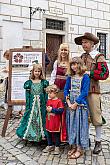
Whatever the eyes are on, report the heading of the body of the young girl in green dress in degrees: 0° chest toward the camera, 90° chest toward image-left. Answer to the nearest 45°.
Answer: approximately 0°

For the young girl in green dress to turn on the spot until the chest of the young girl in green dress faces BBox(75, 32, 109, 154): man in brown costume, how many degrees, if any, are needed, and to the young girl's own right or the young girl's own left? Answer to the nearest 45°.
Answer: approximately 45° to the young girl's own left

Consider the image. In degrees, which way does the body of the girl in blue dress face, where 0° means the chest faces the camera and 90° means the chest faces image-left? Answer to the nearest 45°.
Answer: approximately 45°

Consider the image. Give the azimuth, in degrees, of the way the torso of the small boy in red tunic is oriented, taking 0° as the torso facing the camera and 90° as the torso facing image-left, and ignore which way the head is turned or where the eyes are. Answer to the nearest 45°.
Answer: approximately 45°
